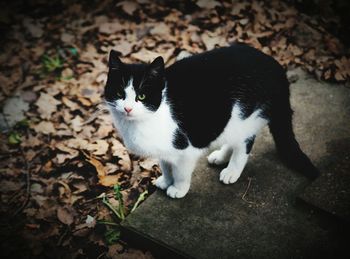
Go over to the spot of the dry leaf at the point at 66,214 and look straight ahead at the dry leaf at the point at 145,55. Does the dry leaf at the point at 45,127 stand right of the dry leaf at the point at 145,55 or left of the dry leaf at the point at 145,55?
left

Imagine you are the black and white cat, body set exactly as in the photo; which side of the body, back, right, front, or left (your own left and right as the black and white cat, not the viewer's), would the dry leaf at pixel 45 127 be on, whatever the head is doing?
right

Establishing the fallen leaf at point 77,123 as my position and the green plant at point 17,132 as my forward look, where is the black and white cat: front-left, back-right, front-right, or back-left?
back-left

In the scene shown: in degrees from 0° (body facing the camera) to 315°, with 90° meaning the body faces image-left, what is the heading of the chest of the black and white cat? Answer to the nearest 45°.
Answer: approximately 45°

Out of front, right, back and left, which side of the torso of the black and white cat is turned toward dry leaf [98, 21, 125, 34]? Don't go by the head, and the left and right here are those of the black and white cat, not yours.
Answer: right

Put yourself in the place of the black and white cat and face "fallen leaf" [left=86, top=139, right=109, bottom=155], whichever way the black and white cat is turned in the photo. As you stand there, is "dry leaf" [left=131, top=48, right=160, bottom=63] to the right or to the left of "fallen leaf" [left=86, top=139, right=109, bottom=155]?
right

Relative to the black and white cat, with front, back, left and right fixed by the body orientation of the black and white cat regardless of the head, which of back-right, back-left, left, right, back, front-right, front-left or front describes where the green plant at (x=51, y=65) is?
right
